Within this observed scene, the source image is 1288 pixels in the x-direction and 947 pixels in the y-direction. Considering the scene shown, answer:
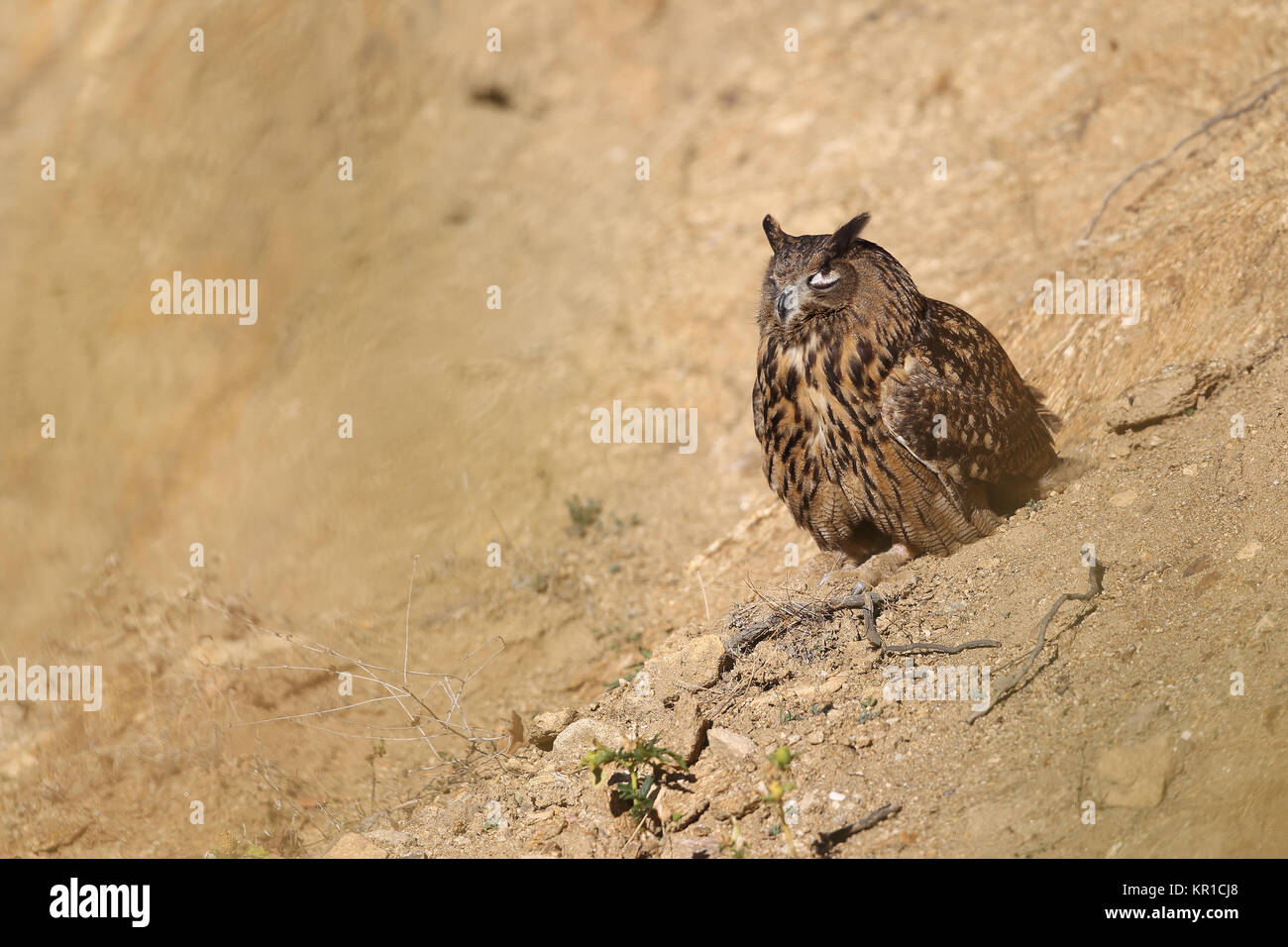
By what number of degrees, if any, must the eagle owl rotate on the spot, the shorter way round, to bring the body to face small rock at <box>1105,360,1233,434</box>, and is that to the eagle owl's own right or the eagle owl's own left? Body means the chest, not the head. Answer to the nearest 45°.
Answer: approximately 135° to the eagle owl's own left

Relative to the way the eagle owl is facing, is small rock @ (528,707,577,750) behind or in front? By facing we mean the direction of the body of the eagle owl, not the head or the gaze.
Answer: in front

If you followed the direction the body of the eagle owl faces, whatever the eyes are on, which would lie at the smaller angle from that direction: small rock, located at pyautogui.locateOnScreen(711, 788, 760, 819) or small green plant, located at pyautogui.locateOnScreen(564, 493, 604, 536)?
the small rock

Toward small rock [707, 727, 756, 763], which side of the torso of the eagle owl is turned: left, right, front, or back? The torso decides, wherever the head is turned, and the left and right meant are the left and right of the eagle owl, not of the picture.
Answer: front

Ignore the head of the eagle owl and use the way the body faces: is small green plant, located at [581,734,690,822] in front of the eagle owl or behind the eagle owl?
in front

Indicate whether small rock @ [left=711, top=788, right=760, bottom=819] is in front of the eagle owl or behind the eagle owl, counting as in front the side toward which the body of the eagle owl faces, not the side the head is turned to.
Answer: in front

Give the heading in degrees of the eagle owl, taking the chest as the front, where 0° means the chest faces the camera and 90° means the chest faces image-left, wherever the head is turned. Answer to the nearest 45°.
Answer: approximately 45°
